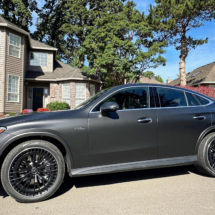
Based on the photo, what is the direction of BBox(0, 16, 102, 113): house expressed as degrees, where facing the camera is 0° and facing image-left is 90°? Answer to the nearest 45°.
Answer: approximately 0°

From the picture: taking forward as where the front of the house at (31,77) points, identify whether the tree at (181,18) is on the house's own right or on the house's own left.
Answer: on the house's own left

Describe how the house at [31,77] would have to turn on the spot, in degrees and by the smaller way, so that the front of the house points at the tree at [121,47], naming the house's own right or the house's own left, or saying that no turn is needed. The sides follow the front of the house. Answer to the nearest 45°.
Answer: approximately 90° to the house's own left
